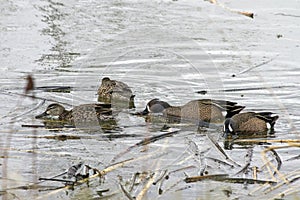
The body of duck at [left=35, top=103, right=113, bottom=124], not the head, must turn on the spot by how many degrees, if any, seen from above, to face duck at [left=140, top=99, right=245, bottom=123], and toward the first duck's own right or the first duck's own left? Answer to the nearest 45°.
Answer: approximately 180°

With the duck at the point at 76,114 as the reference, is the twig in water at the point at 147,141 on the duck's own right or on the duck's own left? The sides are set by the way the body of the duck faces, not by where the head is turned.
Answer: on the duck's own left

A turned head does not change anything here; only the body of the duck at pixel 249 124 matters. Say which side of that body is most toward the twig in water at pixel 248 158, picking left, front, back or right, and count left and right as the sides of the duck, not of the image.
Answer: left

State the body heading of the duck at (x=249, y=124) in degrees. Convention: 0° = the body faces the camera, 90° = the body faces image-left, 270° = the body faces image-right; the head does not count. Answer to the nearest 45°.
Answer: approximately 90°

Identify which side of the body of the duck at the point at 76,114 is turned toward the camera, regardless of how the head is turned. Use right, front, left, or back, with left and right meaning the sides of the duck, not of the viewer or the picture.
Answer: left

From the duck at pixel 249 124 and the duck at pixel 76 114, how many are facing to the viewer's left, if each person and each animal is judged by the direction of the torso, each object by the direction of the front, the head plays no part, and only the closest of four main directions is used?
2

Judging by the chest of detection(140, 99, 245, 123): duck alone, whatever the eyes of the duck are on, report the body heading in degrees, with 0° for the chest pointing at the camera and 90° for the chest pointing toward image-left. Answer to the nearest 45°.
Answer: approximately 90°
